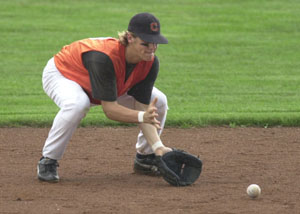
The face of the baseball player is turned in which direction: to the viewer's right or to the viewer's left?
to the viewer's right

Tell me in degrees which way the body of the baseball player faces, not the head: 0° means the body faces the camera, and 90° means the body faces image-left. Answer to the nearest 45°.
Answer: approximately 315°

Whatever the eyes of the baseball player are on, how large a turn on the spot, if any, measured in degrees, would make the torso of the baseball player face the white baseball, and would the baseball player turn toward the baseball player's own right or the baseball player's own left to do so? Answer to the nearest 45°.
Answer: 0° — they already face it
